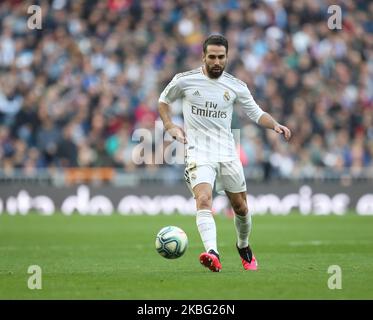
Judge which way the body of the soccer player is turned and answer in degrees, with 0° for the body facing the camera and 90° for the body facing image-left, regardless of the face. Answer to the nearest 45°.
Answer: approximately 0°
